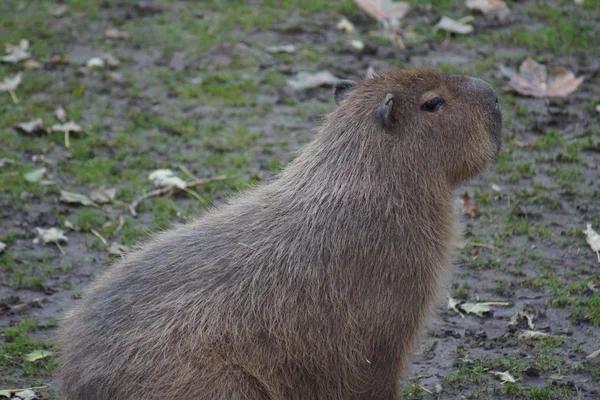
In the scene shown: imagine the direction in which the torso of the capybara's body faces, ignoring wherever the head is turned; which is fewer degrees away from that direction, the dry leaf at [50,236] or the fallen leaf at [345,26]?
the fallen leaf

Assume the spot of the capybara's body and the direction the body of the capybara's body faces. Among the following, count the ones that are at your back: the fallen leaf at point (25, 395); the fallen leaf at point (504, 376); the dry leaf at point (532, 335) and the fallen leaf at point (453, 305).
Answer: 1

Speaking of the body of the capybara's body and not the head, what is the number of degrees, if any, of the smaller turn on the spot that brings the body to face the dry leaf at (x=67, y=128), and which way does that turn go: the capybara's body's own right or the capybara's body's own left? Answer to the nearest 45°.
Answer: approximately 135° to the capybara's body's own left

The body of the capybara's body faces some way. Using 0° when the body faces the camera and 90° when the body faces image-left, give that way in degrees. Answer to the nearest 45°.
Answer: approximately 270°

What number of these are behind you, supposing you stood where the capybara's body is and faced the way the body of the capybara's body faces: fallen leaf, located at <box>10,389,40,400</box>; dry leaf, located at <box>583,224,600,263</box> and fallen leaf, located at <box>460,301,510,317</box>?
1

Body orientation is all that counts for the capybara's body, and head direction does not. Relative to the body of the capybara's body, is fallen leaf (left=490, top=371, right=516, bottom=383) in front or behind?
in front

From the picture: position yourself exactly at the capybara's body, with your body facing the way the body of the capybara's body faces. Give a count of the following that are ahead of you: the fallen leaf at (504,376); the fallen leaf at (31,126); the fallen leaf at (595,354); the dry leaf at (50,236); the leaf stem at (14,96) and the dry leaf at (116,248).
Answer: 2

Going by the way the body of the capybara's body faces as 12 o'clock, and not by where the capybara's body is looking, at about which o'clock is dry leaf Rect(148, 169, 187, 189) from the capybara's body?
The dry leaf is roughly at 8 o'clock from the capybara's body.

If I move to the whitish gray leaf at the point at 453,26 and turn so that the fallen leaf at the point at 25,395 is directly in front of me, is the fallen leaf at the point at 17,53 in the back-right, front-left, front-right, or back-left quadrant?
front-right

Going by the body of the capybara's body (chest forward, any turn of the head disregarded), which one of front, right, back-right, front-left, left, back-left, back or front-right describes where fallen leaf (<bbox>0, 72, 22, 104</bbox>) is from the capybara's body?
back-left

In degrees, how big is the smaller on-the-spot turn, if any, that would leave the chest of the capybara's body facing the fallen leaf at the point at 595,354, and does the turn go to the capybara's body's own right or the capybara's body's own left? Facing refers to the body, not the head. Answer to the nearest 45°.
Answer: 0° — it already faces it

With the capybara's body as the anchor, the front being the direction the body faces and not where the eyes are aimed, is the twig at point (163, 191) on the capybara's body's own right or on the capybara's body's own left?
on the capybara's body's own left

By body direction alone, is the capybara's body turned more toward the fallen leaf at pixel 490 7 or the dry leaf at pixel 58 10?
the fallen leaf

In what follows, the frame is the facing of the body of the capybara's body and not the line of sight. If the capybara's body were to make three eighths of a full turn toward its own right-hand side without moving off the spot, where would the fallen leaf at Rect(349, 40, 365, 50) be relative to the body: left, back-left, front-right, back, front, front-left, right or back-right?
back-right

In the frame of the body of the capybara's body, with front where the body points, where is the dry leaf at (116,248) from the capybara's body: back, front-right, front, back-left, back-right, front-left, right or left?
back-left

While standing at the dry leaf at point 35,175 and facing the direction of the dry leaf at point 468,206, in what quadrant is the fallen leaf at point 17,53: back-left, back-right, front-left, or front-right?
back-left

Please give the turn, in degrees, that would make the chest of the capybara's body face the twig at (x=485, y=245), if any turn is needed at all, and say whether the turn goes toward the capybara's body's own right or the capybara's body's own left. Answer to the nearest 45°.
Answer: approximately 45° to the capybara's body's own left
